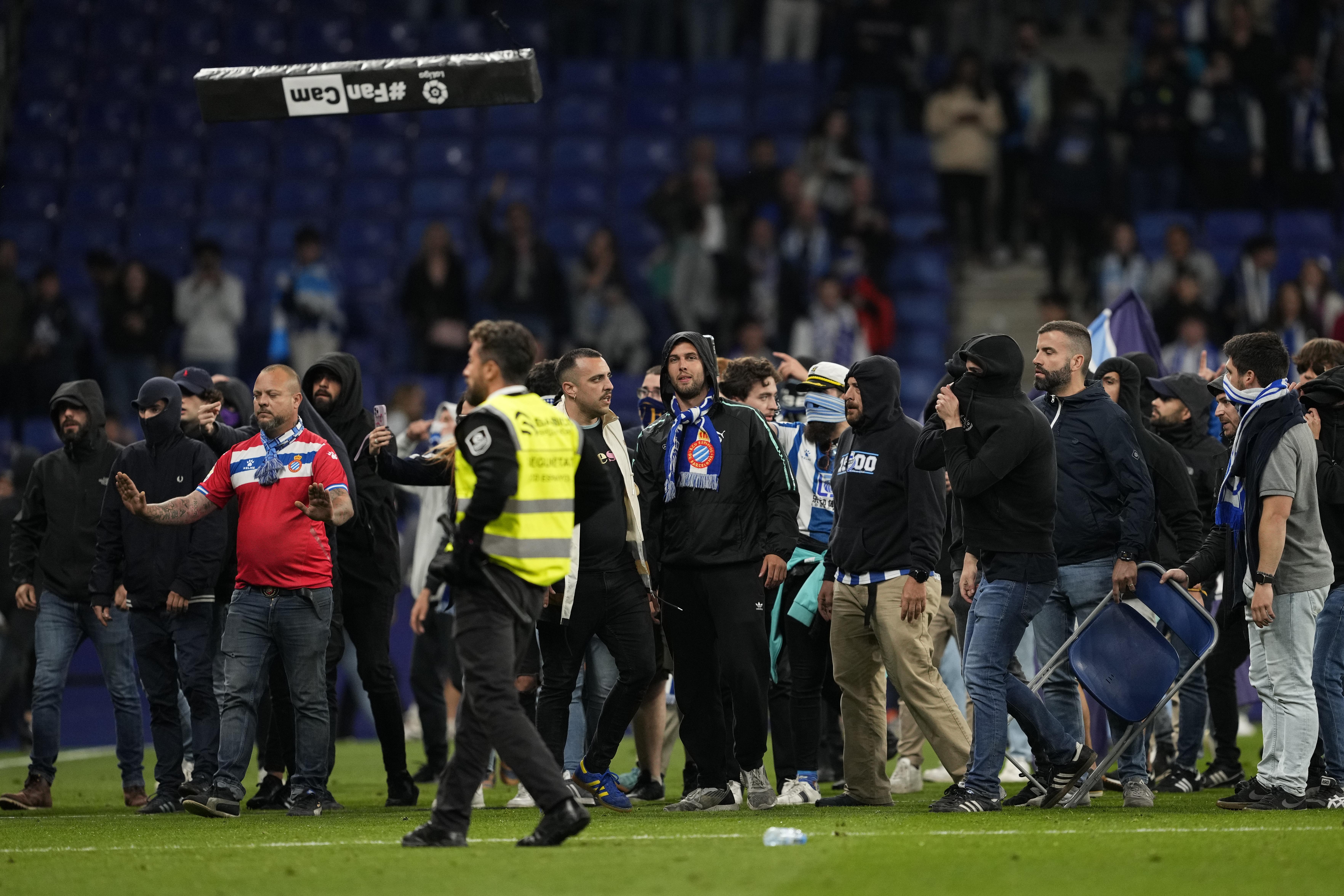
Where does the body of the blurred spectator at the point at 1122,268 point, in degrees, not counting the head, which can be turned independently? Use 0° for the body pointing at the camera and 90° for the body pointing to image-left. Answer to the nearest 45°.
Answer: approximately 0°

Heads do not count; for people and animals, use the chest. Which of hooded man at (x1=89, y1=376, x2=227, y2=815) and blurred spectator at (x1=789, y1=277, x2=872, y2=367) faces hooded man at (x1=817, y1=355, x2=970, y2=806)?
the blurred spectator

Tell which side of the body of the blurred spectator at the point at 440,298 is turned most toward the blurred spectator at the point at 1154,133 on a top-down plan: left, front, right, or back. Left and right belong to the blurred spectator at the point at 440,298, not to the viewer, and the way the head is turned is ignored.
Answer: left

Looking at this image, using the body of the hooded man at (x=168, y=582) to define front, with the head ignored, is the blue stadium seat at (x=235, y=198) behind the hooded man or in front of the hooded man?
behind

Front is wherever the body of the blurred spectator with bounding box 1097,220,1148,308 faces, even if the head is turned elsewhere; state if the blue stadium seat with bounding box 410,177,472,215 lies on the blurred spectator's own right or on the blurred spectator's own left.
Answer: on the blurred spectator's own right

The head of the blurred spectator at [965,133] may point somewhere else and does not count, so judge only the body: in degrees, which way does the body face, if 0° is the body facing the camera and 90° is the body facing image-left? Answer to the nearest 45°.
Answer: approximately 0°

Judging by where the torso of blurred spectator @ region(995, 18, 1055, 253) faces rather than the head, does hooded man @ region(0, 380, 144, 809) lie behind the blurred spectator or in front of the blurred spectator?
in front

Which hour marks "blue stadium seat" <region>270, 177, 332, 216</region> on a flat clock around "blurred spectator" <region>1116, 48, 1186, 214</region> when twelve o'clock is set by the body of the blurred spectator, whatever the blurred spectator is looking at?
The blue stadium seat is roughly at 3 o'clock from the blurred spectator.
